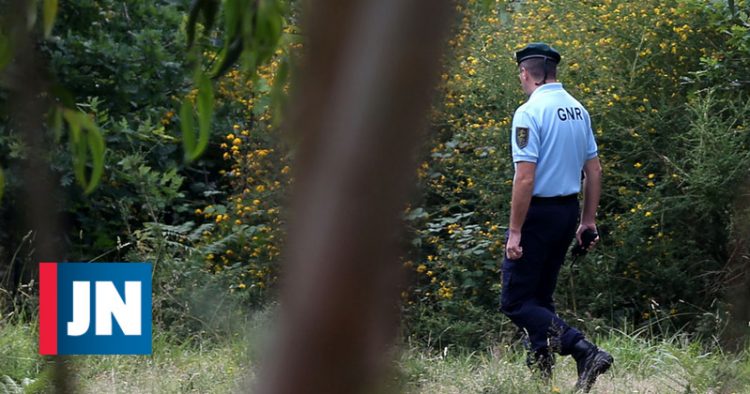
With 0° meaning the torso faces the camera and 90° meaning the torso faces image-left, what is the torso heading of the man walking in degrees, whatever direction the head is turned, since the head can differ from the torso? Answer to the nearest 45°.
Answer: approximately 135°

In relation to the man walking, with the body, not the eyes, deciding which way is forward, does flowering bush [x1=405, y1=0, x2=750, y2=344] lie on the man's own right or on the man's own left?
on the man's own right

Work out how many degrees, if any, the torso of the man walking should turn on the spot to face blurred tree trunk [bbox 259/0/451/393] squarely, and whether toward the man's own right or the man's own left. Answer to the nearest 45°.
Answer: approximately 135° to the man's own left

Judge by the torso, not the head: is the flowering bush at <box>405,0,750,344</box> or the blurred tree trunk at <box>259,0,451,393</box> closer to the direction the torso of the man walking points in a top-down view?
the flowering bush

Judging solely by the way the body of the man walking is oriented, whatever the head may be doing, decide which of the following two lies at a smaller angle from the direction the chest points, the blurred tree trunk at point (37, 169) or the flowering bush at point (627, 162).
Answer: the flowering bush

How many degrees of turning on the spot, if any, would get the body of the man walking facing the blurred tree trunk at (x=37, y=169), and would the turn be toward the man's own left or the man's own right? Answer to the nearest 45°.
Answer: approximately 135° to the man's own left

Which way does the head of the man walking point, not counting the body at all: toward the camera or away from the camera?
away from the camera
